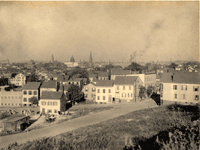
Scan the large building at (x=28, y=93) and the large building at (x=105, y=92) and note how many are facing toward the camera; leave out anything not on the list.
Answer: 2

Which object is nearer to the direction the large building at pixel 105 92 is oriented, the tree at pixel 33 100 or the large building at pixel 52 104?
the large building

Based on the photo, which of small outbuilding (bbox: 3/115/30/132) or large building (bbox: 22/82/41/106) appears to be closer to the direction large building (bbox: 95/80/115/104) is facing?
the small outbuilding

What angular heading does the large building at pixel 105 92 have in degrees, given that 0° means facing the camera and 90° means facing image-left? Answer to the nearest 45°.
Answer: approximately 0°

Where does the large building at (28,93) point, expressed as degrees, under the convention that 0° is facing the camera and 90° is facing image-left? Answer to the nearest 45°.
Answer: approximately 0°

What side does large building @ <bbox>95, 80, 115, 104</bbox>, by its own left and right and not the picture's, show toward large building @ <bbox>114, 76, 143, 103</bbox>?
left

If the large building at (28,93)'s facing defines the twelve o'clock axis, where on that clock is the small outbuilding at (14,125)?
The small outbuilding is roughly at 12 o'clock from the large building.

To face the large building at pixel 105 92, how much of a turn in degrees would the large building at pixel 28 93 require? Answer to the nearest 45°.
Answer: approximately 45° to its left
